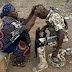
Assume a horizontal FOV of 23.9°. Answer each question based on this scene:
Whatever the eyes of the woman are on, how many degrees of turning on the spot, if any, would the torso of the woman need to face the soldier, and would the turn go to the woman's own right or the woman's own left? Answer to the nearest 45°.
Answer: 0° — they already face them

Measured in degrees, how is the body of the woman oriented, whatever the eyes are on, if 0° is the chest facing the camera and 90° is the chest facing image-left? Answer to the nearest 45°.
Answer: approximately 270°

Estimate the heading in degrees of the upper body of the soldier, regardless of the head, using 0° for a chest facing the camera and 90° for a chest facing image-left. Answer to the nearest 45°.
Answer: approximately 90°

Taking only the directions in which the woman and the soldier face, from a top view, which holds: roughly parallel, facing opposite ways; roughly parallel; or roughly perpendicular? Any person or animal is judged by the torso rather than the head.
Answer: roughly parallel, facing opposite ways

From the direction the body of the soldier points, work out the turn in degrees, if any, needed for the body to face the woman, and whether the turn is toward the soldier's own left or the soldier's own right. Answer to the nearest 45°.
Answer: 0° — they already face them

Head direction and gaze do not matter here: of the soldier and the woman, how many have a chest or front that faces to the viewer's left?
1
